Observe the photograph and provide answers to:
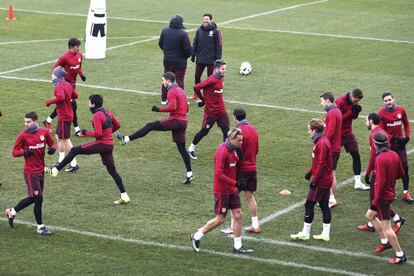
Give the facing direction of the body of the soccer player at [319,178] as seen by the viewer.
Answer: to the viewer's left

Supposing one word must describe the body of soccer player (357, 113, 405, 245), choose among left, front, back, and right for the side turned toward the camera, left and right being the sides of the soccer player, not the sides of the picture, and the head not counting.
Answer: left

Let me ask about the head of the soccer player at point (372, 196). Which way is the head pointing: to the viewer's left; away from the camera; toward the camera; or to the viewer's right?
to the viewer's left

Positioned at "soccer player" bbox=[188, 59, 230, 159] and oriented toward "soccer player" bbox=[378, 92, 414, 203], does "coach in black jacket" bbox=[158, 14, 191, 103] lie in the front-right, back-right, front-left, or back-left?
back-left

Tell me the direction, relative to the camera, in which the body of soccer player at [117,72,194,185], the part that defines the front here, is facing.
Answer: to the viewer's left

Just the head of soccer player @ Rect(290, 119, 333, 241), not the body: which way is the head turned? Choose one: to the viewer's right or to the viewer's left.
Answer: to the viewer's left
